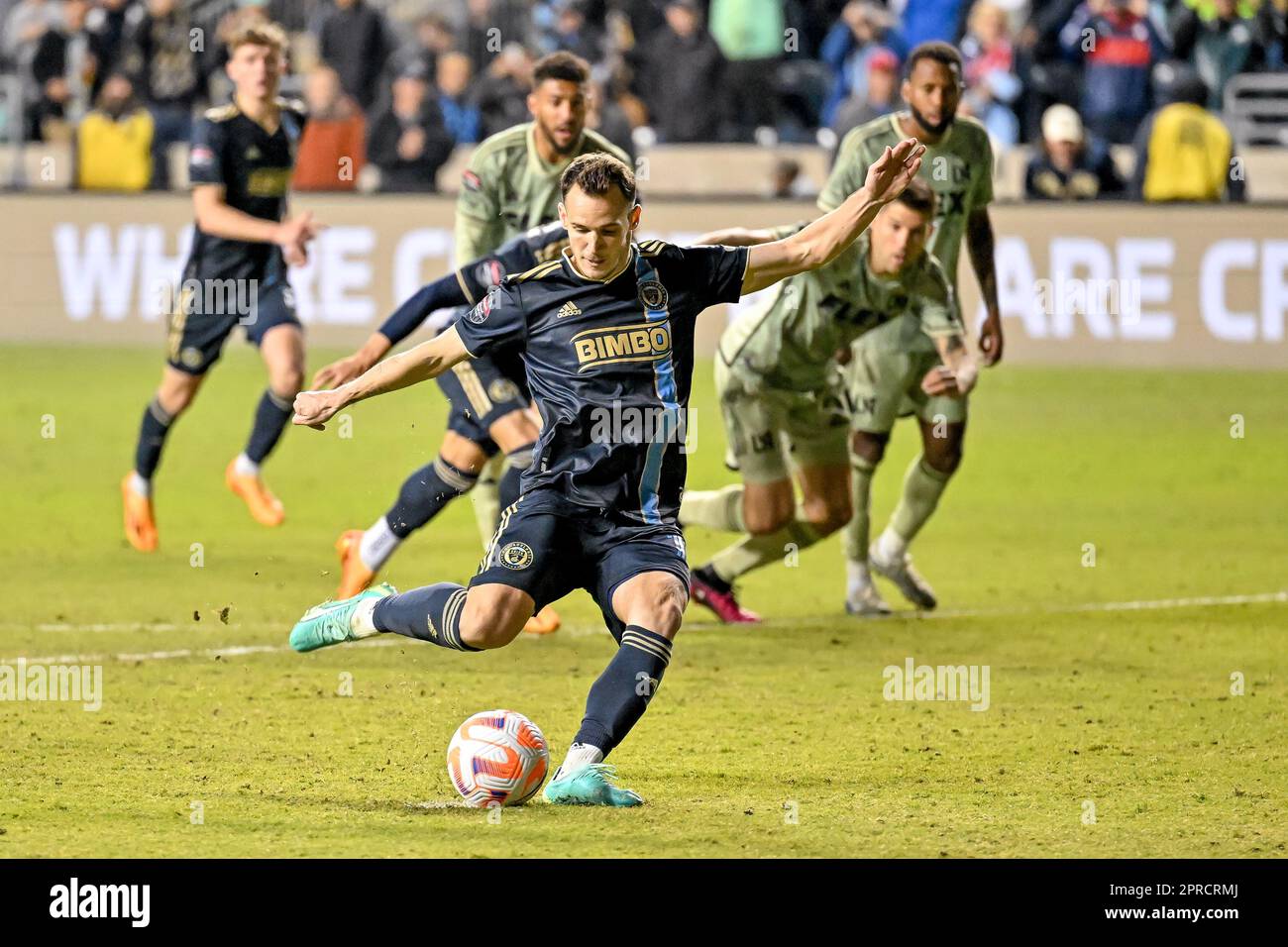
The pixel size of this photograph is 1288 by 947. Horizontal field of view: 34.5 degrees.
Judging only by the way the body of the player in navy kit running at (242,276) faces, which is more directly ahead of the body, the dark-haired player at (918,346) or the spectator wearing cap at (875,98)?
the dark-haired player

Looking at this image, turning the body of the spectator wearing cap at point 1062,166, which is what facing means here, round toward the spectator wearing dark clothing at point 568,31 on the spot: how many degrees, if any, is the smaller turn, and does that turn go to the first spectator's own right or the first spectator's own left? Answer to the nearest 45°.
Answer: approximately 90° to the first spectator's own right

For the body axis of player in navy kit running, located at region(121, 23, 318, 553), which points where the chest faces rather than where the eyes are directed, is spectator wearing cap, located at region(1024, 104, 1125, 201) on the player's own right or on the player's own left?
on the player's own left

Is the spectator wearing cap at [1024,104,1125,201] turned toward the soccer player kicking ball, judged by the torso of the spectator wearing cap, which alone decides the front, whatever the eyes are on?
yes

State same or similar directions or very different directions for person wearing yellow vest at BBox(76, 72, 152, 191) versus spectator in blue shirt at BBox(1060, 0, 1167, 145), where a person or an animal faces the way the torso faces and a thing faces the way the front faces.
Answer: same or similar directions

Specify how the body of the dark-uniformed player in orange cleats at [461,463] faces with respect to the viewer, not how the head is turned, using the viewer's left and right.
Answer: facing the viewer and to the right of the viewer

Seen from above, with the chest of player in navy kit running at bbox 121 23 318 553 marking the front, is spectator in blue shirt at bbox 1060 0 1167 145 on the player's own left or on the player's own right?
on the player's own left

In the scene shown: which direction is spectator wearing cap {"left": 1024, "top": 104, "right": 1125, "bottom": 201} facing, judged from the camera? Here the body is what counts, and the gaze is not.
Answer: toward the camera

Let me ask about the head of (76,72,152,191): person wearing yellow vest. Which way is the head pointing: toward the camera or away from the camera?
toward the camera

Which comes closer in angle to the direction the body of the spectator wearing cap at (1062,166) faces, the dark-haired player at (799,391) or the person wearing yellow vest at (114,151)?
the dark-haired player

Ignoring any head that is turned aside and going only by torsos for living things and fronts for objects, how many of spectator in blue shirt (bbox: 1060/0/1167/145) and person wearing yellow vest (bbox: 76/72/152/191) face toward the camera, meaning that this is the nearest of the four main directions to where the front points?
2

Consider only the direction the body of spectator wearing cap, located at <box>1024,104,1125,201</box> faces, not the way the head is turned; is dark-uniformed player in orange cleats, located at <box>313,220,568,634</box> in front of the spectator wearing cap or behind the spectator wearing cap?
in front

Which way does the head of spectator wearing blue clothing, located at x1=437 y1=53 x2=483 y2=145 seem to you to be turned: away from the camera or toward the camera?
toward the camera

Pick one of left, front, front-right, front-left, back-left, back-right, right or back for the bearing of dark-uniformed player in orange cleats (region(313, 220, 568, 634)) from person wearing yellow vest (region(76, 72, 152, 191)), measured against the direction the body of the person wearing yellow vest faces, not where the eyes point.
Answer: front

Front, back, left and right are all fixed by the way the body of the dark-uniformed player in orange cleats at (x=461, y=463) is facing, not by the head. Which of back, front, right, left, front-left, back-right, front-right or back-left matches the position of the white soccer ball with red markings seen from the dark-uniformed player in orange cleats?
front-right

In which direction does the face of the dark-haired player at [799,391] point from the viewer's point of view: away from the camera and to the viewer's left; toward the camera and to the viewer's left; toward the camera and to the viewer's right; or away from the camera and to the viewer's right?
toward the camera and to the viewer's left

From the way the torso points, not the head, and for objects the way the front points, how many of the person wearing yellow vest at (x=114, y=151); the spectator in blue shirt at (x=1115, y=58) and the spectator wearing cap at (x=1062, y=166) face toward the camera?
3

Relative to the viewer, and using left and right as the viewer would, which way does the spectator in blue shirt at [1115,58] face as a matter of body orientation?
facing the viewer
